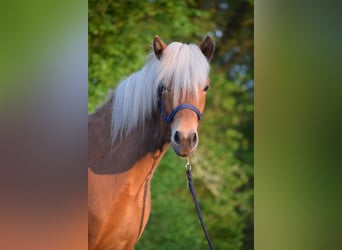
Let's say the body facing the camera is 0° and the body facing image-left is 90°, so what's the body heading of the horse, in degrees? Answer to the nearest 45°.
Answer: approximately 315°
